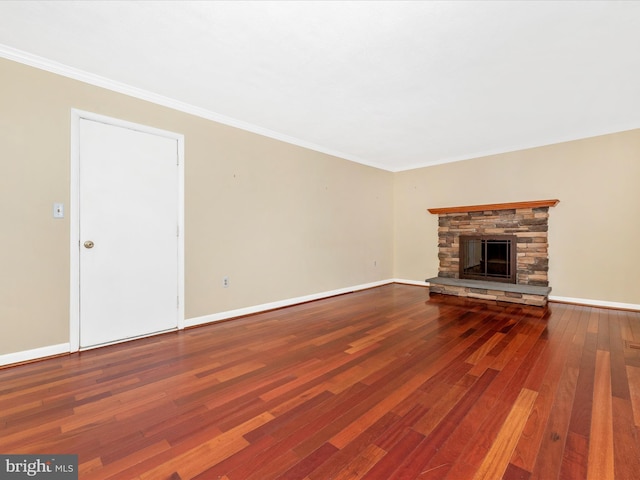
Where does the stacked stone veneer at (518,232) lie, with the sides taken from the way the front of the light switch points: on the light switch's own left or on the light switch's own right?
on the light switch's own left

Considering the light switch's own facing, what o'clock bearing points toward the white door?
The white door is roughly at 9 o'clock from the light switch.

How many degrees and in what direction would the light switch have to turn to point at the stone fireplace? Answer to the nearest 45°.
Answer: approximately 90° to its left
